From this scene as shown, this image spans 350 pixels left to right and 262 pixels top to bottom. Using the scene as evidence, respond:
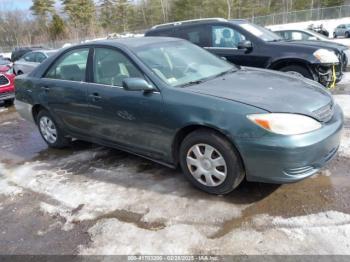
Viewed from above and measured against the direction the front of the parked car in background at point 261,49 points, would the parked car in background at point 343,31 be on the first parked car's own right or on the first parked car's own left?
on the first parked car's own left

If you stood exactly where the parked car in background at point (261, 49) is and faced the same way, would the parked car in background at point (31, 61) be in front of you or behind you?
behind

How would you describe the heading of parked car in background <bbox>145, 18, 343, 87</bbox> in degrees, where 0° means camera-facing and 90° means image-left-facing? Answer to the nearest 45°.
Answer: approximately 315°

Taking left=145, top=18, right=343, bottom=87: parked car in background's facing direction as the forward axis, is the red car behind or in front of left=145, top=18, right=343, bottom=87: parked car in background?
behind

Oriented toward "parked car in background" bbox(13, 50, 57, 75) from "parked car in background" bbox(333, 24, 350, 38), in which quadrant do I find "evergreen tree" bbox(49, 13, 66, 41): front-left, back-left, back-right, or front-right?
front-right

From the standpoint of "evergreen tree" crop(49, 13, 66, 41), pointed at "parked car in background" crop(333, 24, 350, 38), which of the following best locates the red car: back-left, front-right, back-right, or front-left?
front-right

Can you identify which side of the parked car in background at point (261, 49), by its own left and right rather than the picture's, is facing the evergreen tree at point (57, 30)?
back
